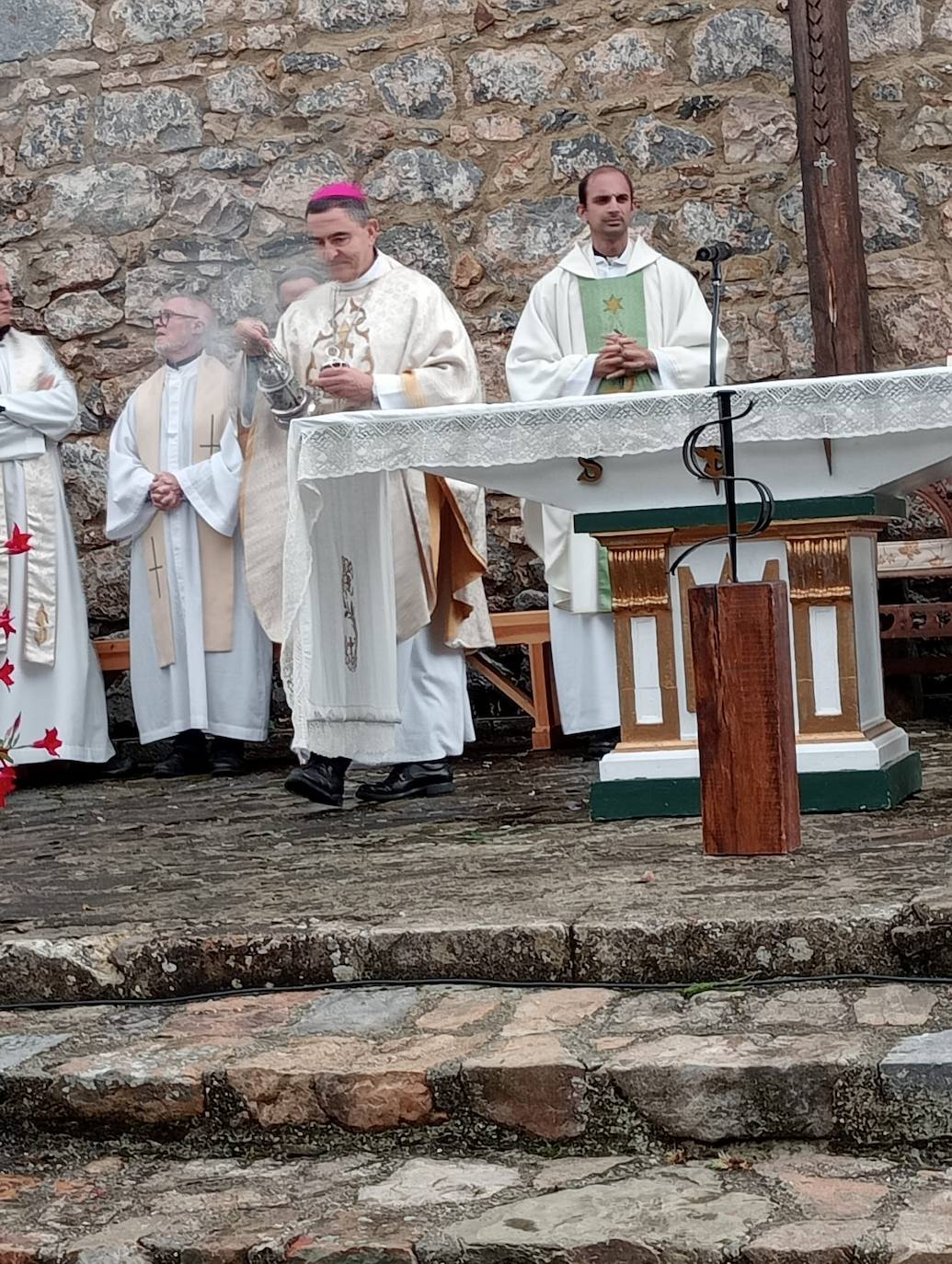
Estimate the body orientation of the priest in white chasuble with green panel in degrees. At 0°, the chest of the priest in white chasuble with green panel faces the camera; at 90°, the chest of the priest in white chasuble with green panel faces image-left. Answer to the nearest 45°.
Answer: approximately 0°

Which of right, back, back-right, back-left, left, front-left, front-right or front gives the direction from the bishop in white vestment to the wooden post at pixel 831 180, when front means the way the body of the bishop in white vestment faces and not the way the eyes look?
back

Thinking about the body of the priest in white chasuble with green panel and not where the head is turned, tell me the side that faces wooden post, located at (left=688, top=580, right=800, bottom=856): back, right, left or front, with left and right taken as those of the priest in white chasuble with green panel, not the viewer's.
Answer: front

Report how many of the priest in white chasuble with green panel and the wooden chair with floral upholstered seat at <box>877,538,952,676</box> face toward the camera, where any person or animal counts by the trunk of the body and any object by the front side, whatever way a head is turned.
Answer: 2

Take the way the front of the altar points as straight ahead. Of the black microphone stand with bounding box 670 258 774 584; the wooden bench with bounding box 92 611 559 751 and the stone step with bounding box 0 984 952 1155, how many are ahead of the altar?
2

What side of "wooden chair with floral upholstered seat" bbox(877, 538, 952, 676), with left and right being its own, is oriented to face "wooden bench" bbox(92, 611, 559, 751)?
right

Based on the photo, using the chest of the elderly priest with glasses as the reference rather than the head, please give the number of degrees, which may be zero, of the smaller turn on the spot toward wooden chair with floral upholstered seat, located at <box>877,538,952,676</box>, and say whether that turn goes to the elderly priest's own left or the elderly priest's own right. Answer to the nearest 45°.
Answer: approximately 135° to the elderly priest's own left

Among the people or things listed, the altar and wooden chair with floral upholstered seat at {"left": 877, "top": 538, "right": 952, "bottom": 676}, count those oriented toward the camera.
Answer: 2
